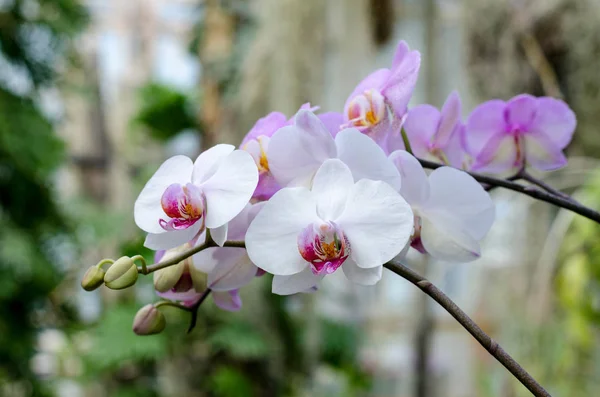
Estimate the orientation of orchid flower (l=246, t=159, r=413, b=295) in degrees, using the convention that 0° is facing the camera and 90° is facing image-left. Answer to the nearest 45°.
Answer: approximately 0°
